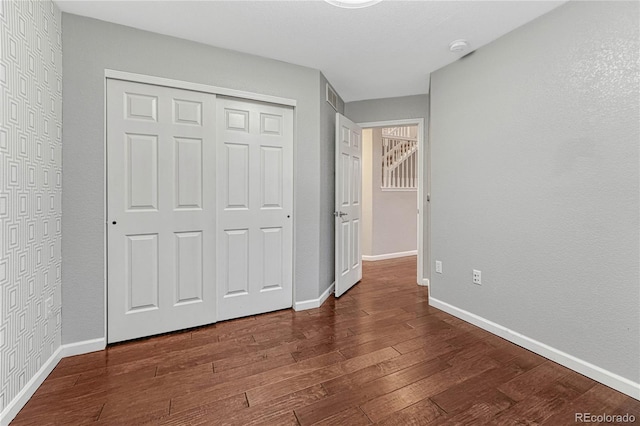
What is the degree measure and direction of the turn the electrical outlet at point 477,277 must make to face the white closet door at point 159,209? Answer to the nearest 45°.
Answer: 0° — it already faces it

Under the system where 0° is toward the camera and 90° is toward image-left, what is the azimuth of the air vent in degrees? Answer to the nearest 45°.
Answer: approximately 270°

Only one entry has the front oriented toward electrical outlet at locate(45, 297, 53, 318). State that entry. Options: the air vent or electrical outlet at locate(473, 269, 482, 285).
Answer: electrical outlet at locate(473, 269, 482, 285)

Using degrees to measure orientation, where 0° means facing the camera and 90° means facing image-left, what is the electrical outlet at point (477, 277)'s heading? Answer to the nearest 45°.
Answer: approximately 45°

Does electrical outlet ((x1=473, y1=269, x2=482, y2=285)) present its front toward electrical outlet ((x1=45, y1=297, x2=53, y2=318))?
yes

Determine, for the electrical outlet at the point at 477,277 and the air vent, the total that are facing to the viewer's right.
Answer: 1

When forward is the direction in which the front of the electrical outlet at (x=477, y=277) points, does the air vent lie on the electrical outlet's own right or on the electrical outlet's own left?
on the electrical outlet's own right
